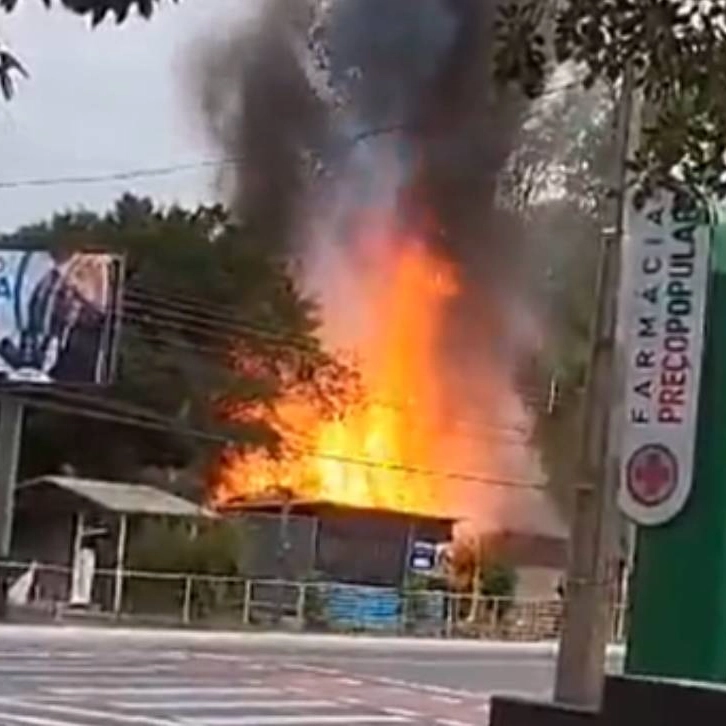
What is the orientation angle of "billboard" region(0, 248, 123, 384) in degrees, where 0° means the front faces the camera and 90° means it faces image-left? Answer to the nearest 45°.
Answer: approximately 0°

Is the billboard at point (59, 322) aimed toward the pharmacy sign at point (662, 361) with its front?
yes

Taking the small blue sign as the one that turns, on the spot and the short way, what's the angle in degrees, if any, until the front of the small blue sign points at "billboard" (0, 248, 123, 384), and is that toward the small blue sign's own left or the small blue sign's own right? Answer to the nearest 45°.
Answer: approximately 45° to the small blue sign's own right

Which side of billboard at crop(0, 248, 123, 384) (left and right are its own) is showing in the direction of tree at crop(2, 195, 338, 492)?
back

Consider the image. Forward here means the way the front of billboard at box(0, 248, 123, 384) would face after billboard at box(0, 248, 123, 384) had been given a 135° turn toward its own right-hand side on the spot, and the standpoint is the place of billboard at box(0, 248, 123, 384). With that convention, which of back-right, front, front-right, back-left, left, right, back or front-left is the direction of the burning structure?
right

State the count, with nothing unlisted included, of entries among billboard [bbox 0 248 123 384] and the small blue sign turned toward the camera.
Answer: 2

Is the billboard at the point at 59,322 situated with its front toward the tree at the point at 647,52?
yes

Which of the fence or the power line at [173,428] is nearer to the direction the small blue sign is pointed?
the fence

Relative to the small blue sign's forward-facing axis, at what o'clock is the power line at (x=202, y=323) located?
The power line is roughly at 3 o'clock from the small blue sign.

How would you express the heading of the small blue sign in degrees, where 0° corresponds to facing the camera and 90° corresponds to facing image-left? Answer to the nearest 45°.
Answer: approximately 0°
